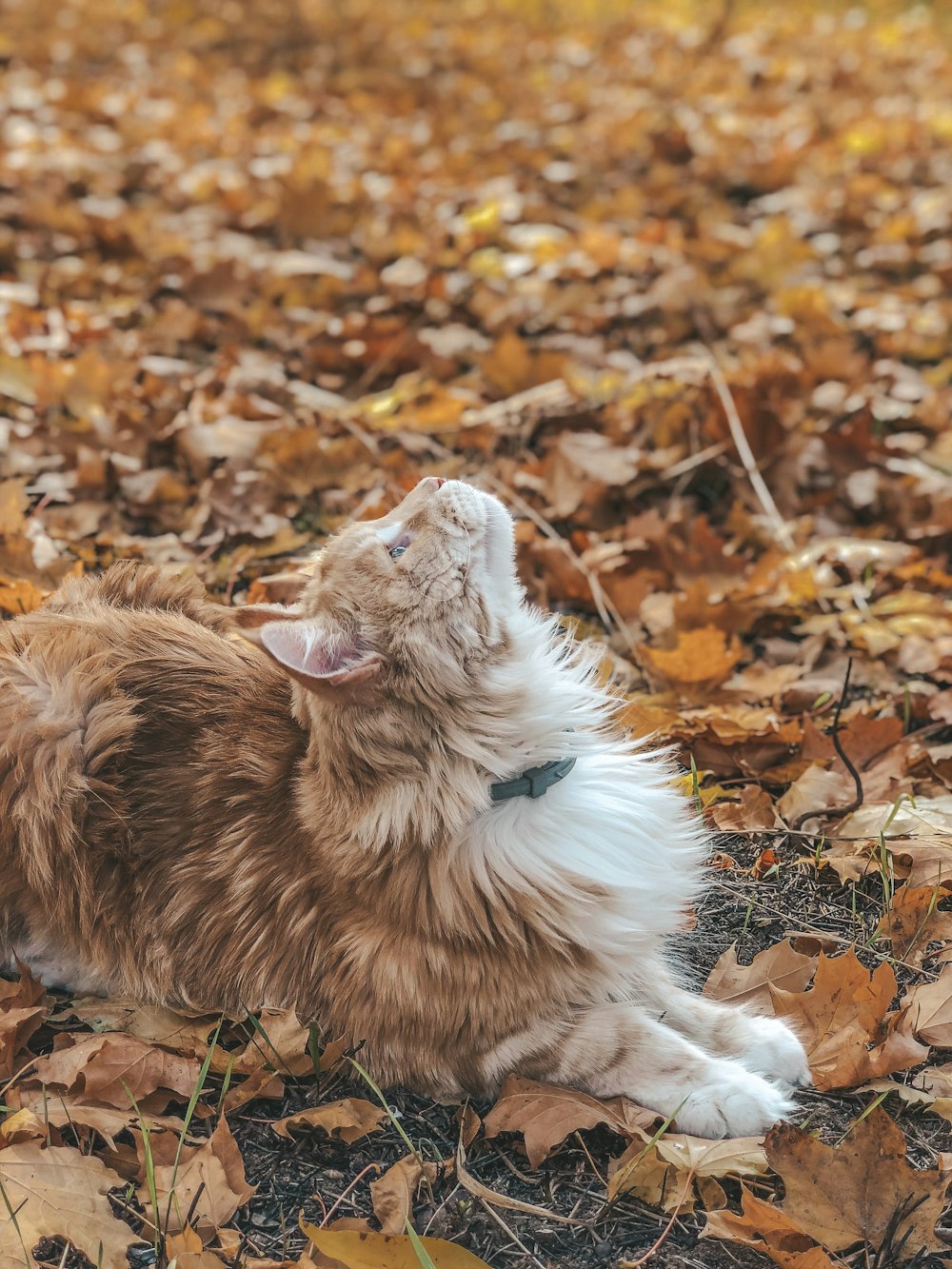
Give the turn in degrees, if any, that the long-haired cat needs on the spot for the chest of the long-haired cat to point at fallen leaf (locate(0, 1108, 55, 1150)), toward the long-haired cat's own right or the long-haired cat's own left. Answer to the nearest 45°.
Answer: approximately 135° to the long-haired cat's own right

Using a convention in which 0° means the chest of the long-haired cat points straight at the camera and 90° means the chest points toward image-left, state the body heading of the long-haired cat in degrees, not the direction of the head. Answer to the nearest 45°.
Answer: approximately 270°

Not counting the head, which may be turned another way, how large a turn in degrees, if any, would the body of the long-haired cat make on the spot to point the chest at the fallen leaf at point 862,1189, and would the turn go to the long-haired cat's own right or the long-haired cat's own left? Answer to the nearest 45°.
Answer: approximately 45° to the long-haired cat's own right

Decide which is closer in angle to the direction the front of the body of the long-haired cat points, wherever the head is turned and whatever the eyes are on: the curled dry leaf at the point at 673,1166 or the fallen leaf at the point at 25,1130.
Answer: the curled dry leaf

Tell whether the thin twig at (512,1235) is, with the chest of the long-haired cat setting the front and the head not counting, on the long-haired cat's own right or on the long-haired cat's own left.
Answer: on the long-haired cat's own right

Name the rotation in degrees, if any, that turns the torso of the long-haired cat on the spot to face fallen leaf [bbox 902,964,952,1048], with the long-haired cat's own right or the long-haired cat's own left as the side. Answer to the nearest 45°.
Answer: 0° — it already faces it

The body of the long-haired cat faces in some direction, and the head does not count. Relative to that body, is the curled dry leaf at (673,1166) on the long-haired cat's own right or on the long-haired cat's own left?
on the long-haired cat's own right

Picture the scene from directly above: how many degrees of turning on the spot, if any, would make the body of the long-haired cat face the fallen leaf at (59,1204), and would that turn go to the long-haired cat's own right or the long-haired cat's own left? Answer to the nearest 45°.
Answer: approximately 135° to the long-haired cat's own right
